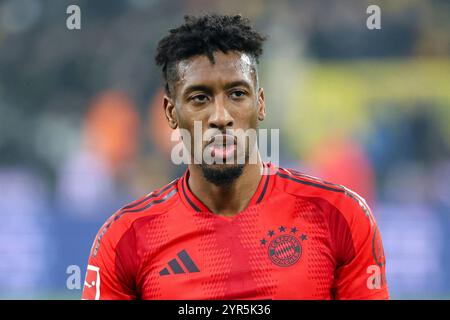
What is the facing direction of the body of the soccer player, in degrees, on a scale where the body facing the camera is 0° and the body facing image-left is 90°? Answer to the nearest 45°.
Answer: approximately 0°

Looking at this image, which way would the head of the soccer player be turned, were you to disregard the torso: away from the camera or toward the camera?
toward the camera
